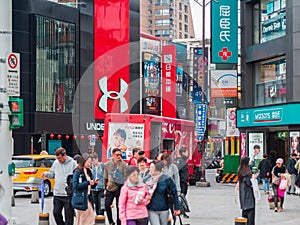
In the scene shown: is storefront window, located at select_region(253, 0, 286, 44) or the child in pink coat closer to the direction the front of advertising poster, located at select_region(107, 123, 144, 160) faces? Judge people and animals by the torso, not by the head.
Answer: the child in pink coat

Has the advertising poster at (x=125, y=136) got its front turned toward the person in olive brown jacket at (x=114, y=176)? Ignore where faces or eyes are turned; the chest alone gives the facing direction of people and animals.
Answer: yes

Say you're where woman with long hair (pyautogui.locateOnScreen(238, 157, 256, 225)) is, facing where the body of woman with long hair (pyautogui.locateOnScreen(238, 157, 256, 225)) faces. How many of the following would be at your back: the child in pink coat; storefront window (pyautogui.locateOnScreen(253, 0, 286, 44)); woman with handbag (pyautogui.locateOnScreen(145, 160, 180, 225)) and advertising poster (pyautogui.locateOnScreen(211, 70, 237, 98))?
2

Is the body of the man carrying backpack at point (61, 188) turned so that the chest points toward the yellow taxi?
no

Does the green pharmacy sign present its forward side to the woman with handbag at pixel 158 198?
yes

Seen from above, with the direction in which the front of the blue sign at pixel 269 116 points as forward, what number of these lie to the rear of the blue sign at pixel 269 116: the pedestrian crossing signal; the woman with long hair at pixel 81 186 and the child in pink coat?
0

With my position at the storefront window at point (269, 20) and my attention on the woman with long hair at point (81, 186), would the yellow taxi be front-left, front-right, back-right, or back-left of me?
front-right

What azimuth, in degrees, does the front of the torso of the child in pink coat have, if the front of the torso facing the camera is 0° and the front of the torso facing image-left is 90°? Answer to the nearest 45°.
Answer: approximately 315°

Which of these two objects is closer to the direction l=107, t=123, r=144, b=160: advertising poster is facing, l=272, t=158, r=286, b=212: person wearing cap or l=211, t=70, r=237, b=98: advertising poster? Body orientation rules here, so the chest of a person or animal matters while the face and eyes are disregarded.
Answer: the person wearing cap

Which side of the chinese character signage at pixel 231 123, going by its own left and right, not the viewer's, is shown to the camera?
front

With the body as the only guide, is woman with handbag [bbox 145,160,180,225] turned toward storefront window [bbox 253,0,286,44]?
no

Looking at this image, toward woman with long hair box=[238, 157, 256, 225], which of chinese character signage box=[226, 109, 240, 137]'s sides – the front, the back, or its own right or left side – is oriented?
front

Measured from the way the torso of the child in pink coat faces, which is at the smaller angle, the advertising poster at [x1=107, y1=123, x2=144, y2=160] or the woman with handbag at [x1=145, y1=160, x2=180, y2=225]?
the woman with handbag

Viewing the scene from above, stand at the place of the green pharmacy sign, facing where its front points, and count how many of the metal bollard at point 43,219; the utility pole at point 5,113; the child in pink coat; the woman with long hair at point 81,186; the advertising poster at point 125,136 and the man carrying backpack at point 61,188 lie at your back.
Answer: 0

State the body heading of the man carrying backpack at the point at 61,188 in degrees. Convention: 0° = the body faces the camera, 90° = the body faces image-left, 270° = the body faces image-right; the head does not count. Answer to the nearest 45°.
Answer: approximately 45°
